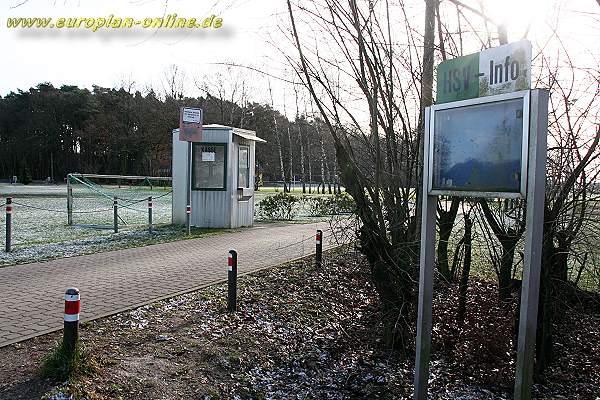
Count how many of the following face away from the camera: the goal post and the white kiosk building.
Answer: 1

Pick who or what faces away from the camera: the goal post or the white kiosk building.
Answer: the goal post

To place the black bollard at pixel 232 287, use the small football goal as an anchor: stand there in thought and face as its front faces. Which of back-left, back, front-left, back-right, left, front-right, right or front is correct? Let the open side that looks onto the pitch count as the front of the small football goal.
back

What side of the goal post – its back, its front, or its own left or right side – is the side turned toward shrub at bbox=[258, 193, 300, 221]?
right

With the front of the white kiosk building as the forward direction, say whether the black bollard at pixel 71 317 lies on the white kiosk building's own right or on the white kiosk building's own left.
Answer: on the white kiosk building's own right

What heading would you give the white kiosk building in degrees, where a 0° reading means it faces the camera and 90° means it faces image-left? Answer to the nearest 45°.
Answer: approximately 315°

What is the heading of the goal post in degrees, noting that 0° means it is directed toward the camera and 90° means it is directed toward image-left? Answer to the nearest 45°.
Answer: approximately 180°

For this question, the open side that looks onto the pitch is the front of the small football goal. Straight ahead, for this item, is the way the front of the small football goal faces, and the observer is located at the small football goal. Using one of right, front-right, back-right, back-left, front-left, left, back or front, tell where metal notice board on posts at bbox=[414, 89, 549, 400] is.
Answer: back

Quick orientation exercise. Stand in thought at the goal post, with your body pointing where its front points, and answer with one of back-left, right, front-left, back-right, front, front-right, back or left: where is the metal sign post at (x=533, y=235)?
back

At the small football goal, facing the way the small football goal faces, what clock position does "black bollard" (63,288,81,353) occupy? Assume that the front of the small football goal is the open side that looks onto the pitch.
The black bollard is roughly at 6 o'clock from the small football goal.

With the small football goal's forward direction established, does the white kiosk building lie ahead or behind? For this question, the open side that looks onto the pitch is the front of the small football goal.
behind
